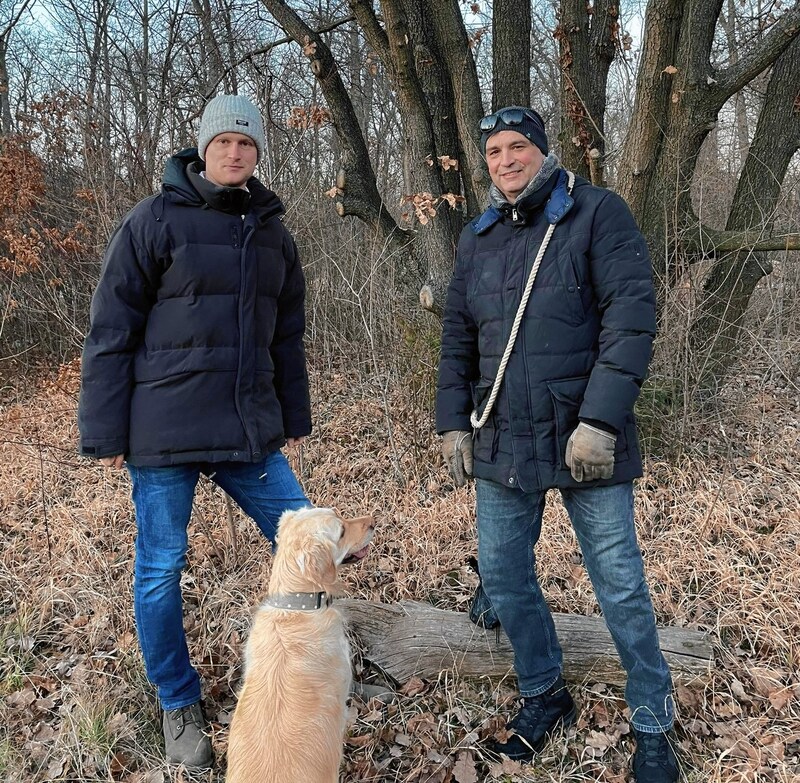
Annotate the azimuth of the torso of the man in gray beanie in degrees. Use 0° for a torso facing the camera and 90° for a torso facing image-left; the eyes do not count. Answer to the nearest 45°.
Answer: approximately 315°

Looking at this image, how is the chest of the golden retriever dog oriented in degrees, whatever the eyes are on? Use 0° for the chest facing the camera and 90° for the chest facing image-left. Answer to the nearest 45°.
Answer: approximately 225°

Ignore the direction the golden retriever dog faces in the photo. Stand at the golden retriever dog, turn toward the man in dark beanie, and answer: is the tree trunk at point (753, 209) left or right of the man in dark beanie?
left

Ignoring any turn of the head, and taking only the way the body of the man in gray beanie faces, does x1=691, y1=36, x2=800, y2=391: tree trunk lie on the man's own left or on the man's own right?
on the man's own left
